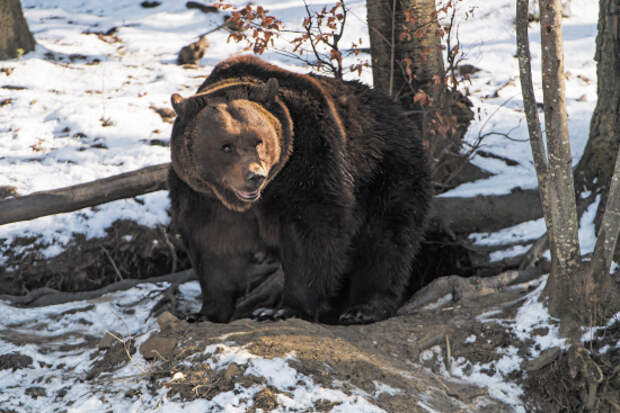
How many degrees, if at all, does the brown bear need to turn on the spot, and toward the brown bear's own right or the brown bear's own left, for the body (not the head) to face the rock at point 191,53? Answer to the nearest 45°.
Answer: approximately 135° to the brown bear's own right

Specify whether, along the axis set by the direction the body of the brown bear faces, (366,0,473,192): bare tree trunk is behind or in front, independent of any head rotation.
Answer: behind

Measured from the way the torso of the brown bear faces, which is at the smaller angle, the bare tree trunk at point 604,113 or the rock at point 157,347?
the rock

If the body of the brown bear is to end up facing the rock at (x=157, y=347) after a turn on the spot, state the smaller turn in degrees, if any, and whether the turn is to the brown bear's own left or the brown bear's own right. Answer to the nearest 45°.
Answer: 0° — it already faces it

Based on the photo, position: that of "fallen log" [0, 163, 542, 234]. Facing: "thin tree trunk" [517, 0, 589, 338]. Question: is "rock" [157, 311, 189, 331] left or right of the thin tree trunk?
right

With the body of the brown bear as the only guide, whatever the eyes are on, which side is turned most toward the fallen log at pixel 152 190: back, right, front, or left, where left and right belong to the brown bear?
right

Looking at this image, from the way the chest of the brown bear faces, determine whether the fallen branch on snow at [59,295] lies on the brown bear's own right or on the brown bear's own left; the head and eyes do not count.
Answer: on the brown bear's own right

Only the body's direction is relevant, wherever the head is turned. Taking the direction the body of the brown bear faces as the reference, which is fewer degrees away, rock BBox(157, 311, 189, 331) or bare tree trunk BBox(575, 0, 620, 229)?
the rock

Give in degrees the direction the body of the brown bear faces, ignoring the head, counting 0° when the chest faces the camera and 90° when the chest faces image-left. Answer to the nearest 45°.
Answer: approximately 45°

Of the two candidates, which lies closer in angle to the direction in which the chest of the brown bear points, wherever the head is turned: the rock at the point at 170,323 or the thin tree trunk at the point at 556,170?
the rock

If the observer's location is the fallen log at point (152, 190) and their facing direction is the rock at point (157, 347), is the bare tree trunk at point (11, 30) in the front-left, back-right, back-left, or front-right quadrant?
back-right
